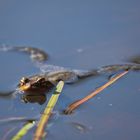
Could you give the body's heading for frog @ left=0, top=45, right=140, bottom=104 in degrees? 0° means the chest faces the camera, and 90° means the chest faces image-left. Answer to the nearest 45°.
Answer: approximately 45°
